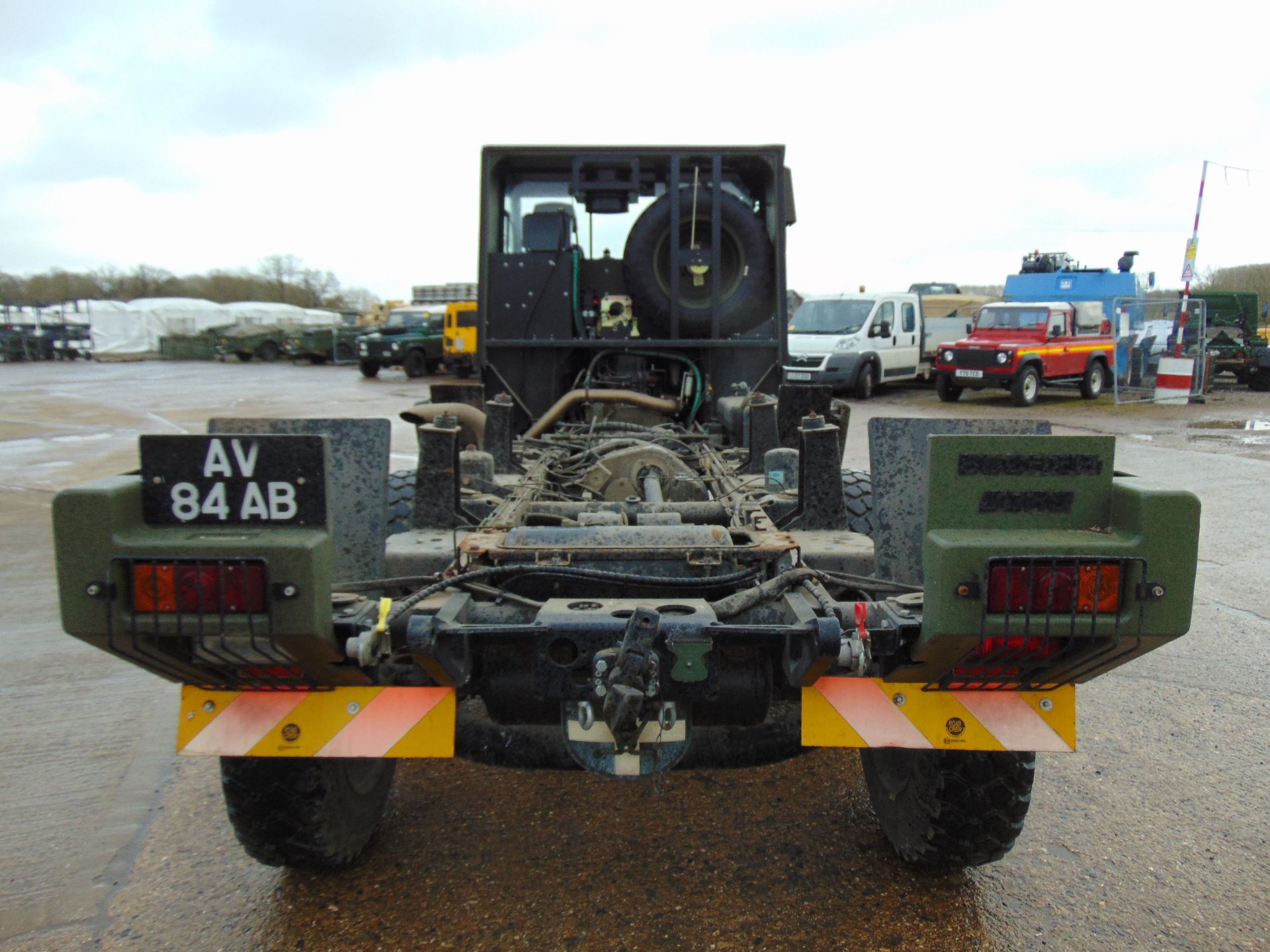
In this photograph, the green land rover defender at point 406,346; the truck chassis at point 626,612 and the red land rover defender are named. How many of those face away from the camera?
1

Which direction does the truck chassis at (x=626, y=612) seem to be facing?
away from the camera

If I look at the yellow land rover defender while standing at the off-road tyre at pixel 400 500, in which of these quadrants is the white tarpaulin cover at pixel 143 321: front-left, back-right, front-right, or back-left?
front-left

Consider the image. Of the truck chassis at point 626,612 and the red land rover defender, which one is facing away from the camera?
the truck chassis

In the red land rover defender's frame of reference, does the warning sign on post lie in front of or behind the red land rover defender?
behind

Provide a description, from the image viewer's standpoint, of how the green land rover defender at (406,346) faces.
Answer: facing the viewer and to the left of the viewer

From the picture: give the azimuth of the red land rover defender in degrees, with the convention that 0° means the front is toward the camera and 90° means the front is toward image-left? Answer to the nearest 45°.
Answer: approximately 45°

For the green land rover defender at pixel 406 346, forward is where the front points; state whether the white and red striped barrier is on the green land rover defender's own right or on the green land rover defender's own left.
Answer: on the green land rover defender's own left

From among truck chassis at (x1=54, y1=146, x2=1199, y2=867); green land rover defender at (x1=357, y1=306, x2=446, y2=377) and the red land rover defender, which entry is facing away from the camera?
the truck chassis

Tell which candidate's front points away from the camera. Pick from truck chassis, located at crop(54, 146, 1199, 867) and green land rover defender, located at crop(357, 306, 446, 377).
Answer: the truck chassis

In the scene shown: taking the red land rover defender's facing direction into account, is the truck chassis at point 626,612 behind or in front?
in front

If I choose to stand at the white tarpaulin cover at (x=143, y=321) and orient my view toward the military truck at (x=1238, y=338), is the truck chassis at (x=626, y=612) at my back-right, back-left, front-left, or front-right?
front-right

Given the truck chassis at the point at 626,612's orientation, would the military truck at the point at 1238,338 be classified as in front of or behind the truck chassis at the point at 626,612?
in front

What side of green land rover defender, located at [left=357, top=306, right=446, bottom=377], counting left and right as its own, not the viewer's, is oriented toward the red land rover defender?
left

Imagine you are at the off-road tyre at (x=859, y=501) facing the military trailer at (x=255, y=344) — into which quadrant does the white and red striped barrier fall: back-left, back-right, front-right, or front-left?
front-right

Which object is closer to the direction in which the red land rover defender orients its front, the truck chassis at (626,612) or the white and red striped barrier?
the truck chassis

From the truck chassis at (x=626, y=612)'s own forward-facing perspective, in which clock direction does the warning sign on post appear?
The warning sign on post is roughly at 1 o'clock from the truck chassis.
